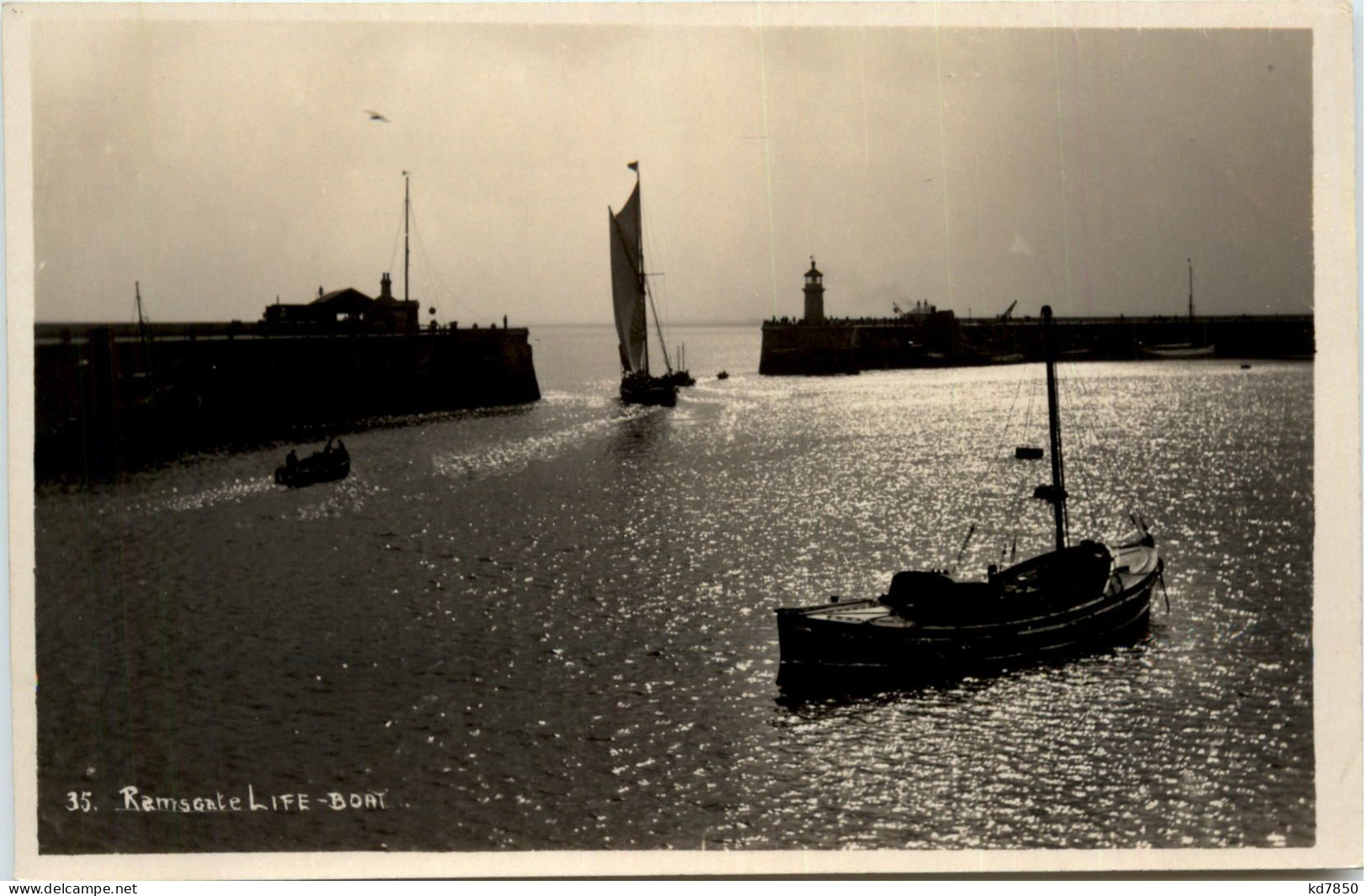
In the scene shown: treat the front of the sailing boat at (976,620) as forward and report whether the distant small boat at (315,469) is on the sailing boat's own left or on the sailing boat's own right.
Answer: on the sailing boat's own left

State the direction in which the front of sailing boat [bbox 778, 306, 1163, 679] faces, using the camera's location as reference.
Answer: facing away from the viewer and to the right of the viewer

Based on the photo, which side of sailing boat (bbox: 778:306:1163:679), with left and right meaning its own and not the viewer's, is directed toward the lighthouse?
left
